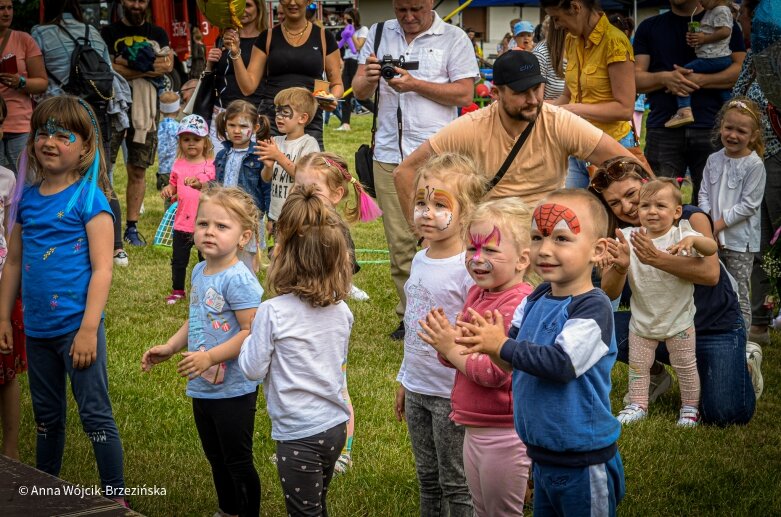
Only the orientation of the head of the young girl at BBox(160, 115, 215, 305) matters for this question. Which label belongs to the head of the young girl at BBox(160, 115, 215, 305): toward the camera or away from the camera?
toward the camera

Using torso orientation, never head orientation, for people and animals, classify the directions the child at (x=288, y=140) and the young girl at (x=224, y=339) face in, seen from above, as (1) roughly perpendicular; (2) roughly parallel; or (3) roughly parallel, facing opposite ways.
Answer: roughly parallel

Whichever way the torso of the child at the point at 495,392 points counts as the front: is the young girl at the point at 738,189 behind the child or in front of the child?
behind

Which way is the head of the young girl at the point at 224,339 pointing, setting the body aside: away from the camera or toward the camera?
toward the camera

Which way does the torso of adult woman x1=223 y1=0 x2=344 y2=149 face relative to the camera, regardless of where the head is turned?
toward the camera

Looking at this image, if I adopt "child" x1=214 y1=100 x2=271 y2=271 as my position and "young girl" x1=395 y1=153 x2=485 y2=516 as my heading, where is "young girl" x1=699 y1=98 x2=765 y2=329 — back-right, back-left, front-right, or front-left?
front-left

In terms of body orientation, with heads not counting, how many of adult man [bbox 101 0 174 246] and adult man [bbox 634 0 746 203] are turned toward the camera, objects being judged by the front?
2

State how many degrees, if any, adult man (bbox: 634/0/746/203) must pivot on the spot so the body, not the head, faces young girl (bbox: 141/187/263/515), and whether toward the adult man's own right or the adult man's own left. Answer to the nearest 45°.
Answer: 0° — they already face them

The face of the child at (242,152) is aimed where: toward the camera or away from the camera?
toward the camera

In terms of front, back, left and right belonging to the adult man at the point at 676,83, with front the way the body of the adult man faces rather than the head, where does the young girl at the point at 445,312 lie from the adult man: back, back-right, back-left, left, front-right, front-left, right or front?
front

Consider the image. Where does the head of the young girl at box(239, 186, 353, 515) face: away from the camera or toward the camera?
away from the camera

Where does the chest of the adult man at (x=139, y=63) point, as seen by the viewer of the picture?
toward the camera

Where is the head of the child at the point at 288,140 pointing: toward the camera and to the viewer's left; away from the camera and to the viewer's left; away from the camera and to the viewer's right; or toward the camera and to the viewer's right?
toward the camera and to the viewer's left

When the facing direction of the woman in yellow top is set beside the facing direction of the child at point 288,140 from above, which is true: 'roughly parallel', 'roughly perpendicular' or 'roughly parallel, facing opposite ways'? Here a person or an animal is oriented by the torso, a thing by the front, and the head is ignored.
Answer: roughly parallel

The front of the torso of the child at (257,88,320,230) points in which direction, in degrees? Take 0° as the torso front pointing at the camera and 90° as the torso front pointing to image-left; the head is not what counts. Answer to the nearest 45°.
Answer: approximately 45°

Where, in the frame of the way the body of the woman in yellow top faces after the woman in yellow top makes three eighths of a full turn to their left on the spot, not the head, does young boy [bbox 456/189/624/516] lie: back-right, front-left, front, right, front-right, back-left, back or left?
right

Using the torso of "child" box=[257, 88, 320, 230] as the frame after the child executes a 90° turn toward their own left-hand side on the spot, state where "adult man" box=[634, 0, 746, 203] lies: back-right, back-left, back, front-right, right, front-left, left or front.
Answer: front-left

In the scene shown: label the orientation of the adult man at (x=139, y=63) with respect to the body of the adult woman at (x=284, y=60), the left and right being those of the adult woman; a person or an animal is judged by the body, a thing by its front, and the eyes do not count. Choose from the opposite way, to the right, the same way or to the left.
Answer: the same way
